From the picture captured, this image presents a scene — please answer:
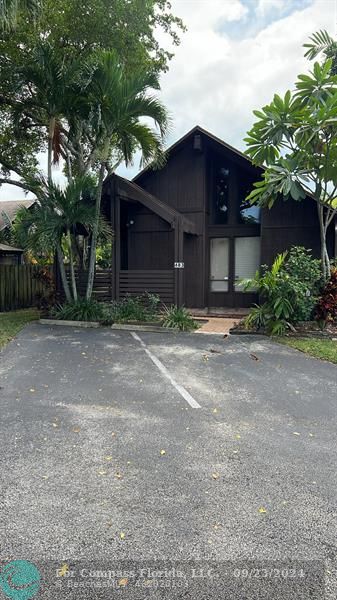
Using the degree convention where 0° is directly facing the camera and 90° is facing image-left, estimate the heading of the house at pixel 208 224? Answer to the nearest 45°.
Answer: approximately 0°

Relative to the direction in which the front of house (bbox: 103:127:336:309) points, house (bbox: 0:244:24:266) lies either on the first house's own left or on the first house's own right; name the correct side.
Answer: on the first house's own right

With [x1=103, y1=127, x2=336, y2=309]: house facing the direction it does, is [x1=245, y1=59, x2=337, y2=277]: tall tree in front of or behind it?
in front

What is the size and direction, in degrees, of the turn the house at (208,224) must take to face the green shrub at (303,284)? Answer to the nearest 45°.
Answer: approximately 45° to its left

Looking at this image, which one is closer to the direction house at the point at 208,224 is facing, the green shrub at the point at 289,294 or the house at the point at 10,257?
the green shrub

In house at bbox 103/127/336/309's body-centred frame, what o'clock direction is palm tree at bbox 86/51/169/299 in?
The palm tree is roughly at 1 o'clock from the house.

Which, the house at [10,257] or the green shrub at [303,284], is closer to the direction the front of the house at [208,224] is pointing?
the green shrub

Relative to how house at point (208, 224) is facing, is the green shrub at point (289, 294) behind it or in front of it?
in front
